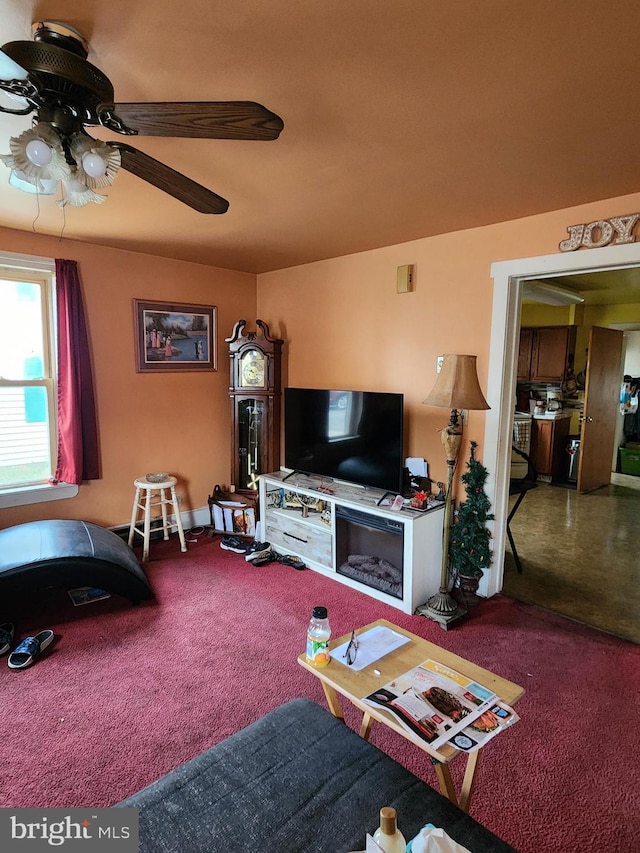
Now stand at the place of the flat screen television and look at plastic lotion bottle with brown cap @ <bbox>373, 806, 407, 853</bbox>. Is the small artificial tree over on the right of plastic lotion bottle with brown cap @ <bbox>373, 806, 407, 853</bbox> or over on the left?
left

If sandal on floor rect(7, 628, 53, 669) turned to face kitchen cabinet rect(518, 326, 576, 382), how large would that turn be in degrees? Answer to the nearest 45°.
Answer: approximately 135° to its left

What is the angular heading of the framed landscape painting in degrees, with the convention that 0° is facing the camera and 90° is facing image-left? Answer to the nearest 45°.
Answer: approximately 315°

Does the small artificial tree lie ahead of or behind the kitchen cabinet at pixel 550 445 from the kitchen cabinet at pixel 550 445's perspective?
ahead

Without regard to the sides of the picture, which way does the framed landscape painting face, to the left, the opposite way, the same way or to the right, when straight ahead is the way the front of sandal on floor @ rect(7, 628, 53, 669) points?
to the left

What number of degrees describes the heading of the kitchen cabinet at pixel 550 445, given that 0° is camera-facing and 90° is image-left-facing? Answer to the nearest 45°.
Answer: approximately 45°

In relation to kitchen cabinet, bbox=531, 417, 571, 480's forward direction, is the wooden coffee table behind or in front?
in front

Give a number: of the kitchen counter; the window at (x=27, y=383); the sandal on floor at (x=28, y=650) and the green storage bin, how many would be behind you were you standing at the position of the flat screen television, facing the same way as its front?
2

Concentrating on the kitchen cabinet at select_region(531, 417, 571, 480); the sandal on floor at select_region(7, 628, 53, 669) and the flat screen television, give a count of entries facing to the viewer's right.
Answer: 0

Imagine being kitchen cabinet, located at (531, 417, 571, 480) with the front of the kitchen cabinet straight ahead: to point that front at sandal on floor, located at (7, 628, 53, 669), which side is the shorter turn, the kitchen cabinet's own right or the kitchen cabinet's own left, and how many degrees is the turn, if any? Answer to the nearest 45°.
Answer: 0° — it already faces it

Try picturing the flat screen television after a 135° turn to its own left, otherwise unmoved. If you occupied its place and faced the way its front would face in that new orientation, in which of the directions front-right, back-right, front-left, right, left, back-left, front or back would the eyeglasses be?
right

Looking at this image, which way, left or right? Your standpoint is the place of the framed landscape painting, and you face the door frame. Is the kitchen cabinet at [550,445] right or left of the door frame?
left

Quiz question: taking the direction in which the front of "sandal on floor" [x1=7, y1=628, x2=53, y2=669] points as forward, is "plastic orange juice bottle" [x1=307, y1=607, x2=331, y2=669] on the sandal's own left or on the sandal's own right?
on the sandal's own left

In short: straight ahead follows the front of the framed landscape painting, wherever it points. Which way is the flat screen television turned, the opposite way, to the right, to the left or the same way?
to the right

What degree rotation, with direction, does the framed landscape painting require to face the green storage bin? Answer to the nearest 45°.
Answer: approximately 45° to its left
